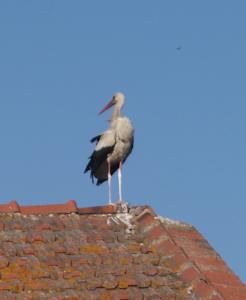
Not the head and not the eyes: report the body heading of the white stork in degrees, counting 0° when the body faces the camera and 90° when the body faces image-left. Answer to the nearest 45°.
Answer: approximately 315°
